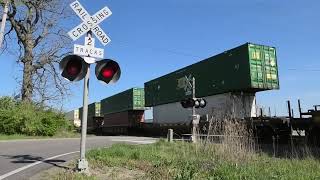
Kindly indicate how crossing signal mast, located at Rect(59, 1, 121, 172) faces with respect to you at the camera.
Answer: facing the viewer

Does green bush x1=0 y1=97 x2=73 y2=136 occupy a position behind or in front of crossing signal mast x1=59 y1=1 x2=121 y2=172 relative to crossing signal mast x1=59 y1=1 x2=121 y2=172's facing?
behind

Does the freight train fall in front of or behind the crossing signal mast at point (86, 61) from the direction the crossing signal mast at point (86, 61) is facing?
behind

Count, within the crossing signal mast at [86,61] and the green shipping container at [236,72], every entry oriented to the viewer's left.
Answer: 0

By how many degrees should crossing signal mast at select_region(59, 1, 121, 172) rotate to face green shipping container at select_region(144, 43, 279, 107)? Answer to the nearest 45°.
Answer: approximately 135° to its left
